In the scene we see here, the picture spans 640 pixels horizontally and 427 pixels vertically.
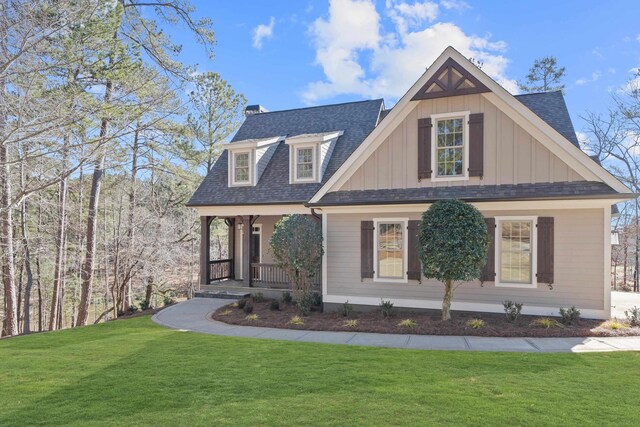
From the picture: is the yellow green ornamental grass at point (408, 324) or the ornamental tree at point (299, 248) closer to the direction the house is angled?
the yellow green ornamental grass

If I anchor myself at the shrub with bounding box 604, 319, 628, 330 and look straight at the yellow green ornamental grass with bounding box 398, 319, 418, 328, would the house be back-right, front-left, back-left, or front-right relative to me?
front-right

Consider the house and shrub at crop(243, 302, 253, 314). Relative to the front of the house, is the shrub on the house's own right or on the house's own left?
on the house's own right

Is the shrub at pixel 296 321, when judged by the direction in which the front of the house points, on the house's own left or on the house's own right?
on the house's own right

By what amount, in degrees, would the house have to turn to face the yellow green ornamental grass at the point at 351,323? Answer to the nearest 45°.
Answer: approximately 45° to its right

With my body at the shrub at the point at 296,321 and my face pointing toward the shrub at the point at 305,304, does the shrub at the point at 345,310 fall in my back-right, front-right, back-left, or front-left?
front-right

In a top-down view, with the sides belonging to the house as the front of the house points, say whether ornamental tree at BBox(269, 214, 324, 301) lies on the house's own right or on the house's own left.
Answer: on the house's own right

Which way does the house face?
toward the camera

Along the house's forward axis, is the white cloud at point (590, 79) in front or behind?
behind

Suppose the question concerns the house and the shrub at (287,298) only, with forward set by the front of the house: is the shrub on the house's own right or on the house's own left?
on the house's own right
